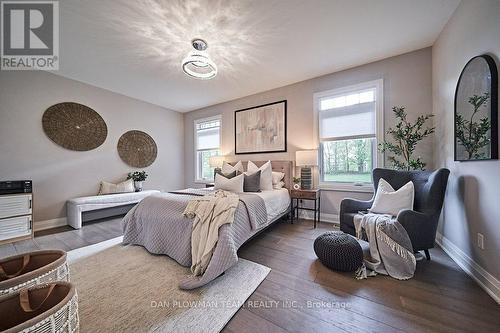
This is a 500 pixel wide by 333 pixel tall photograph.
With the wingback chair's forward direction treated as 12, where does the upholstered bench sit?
The upholstered bench is roughly at 1 o'clock from the wingback chair.

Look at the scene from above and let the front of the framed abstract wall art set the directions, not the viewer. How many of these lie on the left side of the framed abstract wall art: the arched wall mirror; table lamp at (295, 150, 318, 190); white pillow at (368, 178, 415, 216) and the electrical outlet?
4

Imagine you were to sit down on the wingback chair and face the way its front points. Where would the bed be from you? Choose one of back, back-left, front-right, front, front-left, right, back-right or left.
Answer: front

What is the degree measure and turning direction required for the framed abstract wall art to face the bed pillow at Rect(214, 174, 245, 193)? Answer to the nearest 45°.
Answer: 0° — it already faces it

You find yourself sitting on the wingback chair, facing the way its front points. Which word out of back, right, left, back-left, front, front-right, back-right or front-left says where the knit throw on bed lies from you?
front

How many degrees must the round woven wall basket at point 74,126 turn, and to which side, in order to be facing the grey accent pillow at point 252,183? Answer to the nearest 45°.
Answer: approximately 45° to its left

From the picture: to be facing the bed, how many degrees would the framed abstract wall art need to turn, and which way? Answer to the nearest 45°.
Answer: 0° — it already faces it

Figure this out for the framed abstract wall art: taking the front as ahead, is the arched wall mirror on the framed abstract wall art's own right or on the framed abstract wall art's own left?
on the framed abstract wall art's own left

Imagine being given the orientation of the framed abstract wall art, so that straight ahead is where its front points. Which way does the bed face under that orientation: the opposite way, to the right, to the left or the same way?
the same way

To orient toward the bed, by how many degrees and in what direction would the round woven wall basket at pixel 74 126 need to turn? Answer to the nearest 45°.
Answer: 0° — it already faces it

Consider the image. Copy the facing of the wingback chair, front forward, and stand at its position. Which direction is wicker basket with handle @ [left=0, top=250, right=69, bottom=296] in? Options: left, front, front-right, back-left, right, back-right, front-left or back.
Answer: front

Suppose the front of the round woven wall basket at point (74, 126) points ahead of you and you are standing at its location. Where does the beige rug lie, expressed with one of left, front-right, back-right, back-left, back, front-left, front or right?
front

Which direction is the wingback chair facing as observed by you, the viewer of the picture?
facing the viewer and to the left of the viewer

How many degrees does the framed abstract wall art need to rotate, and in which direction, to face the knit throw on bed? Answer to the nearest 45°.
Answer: approximately 45° to its left

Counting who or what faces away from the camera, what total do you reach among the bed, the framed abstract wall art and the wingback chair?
0

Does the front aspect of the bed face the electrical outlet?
no

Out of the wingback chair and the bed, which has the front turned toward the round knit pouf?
the wingback chair
